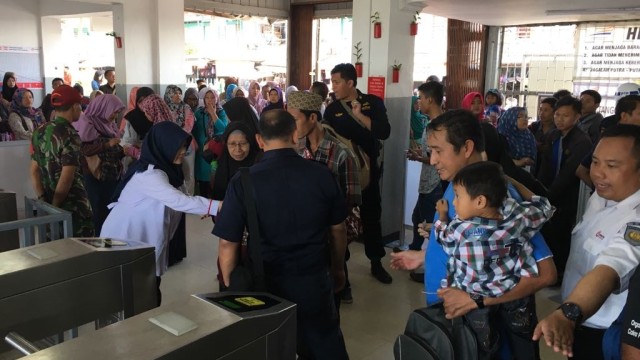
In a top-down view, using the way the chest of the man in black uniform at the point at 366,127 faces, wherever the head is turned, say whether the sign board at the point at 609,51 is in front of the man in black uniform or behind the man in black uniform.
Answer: behind

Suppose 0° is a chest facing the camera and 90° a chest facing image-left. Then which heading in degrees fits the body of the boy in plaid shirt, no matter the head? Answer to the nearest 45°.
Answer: approximately 135°

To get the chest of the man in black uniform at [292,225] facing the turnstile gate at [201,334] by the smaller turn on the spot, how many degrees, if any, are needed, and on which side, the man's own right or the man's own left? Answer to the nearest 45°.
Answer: approximately 180°

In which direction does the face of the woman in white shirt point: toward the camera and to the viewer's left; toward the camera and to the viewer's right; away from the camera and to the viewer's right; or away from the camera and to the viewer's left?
away from the camera and to the viewer's right

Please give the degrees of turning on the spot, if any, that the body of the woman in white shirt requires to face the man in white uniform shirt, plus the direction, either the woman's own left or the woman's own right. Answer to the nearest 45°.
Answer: approximately 45° to the woman's own right

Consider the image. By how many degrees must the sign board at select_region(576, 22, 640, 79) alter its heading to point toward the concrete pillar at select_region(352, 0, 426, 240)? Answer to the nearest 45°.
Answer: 0° — it already faces it

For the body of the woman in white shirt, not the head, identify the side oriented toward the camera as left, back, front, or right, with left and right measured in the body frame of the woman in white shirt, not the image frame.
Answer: right

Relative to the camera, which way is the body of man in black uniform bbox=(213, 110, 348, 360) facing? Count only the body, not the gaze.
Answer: away from the camera

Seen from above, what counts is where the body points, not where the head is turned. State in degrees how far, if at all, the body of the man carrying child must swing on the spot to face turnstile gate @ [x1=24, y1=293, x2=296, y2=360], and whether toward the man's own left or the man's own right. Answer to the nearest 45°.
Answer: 0° — they already face it

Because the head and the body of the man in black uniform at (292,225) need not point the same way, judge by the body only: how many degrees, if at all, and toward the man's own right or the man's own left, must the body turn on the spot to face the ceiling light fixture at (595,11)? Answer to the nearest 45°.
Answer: approximately 45° to the man's own right
